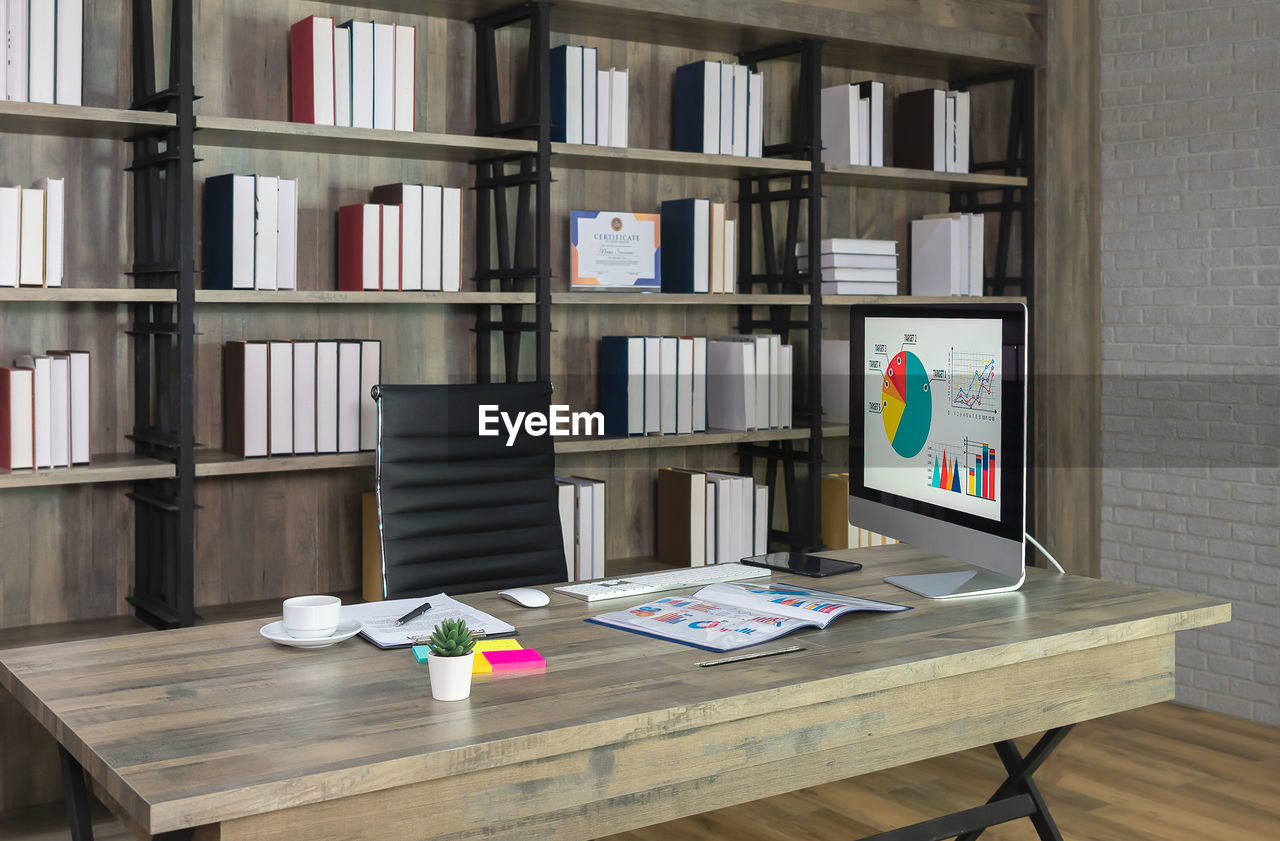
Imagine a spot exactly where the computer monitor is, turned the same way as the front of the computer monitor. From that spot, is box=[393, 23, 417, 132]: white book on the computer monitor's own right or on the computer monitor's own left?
on the computer monitor's own right

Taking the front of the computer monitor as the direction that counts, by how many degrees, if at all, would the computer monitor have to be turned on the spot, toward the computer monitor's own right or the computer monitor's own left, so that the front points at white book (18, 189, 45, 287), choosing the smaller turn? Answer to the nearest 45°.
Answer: approximately 45° to the computer monitor's own right

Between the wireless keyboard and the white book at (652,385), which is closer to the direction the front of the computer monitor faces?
the wireless keyboard

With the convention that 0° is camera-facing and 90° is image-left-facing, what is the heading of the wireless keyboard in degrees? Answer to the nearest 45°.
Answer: approximately 135°
